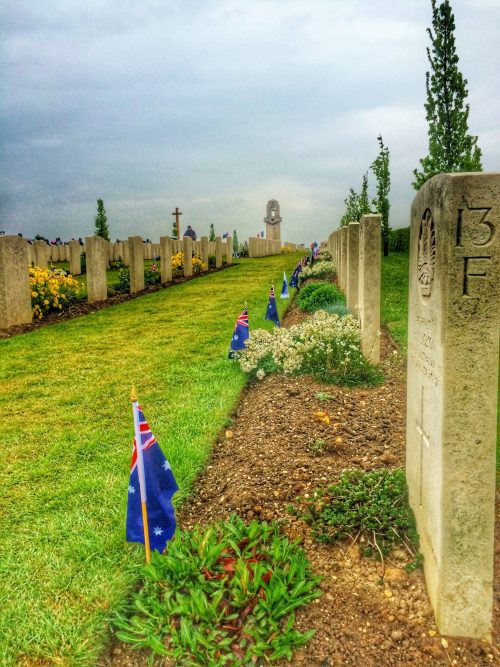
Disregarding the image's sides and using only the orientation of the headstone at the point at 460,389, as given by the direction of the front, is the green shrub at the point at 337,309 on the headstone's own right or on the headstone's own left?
on the headstone's own right

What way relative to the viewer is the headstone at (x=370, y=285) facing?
to the viewer's left

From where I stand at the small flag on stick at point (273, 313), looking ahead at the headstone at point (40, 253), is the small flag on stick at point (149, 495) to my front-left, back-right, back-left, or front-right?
back-left

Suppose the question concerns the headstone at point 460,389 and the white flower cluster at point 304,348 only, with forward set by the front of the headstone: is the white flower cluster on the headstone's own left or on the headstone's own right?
on the headstone's own right

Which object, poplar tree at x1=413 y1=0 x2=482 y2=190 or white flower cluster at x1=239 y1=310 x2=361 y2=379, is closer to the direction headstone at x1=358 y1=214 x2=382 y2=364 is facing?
the white flower cluster

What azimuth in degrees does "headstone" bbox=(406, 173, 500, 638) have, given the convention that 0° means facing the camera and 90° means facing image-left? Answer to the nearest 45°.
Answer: approximately 90°
